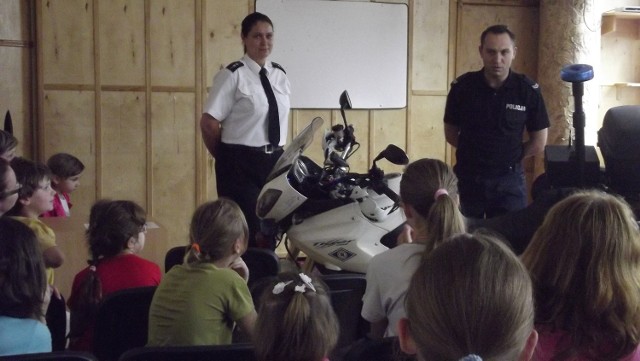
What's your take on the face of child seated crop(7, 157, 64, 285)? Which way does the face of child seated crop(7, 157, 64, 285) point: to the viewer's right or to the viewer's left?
to the viewer's right

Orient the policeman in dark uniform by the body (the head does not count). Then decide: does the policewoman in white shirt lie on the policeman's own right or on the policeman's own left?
on the policeman's own right

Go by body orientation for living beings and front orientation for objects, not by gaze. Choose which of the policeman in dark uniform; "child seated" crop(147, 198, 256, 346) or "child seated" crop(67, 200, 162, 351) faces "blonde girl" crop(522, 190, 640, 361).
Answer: the policeman in dark uniform

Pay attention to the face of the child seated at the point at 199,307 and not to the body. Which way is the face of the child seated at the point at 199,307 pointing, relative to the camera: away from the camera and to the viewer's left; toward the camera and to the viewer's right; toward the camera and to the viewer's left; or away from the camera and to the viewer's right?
away from the camera and to the viewer's right

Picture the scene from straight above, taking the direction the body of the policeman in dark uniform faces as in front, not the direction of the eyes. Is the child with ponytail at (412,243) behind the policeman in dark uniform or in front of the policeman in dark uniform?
in front

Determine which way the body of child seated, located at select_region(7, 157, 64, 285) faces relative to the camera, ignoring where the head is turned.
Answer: to the viewer's right

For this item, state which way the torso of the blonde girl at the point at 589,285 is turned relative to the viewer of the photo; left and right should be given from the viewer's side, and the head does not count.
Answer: facing away from the viewer

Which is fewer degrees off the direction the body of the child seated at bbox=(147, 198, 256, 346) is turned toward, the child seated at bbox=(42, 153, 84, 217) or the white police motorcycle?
the white police motorcycle

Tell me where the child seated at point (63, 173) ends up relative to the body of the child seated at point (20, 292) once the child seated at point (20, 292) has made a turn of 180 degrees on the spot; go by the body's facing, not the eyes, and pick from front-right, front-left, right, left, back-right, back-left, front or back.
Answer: back-right

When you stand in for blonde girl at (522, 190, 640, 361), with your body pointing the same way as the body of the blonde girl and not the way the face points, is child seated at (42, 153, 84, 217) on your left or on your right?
on your left

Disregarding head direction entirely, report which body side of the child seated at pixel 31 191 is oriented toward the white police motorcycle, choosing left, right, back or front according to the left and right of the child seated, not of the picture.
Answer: front

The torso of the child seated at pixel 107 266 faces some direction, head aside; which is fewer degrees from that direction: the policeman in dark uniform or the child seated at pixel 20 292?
the policeman in dark uniform

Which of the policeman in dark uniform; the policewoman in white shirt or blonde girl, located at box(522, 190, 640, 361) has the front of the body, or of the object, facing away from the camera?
the blonde girl

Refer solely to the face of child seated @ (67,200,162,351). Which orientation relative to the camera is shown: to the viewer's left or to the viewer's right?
to the viewer's right

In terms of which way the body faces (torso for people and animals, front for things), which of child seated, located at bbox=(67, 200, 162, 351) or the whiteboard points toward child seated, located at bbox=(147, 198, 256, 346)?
the whiteboard

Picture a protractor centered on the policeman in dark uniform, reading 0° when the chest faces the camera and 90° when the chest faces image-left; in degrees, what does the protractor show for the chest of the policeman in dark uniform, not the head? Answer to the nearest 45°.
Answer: approximately 0°
